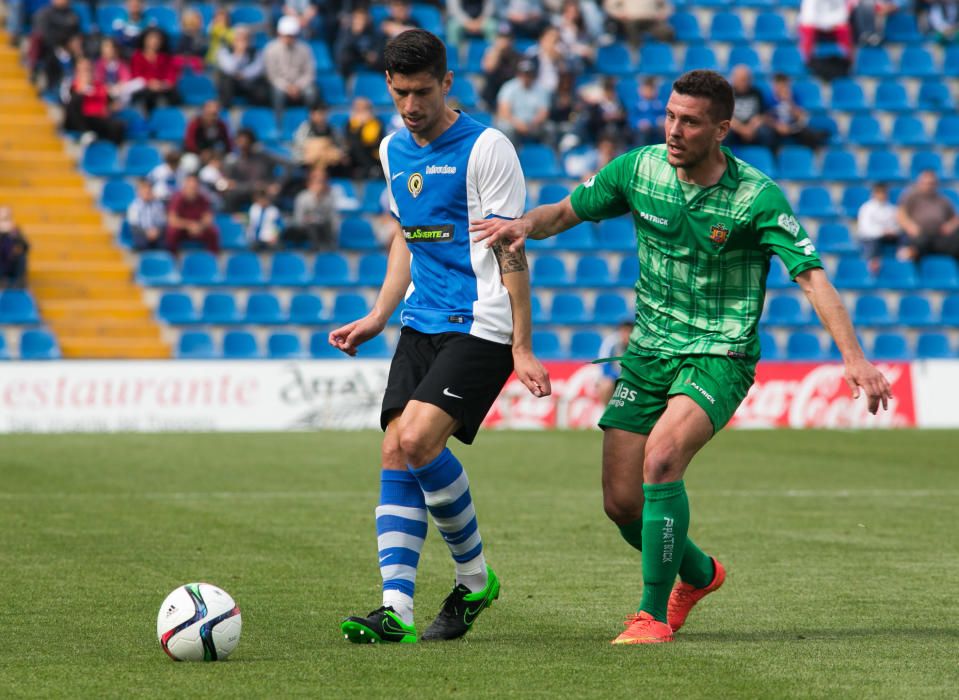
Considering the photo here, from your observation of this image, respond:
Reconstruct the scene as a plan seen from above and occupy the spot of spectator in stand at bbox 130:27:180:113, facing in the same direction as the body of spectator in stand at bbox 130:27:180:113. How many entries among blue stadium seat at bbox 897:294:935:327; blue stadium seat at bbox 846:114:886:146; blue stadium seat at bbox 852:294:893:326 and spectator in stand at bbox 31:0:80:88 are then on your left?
3

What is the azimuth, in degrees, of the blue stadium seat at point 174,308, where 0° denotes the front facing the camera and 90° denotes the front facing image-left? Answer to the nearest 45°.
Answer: approximately 0°

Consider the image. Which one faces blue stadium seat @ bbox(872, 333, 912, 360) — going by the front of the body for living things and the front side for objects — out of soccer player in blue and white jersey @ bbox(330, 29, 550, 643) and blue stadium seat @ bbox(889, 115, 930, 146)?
blue stadium seat @ bbox(889, 115, 930, 146)

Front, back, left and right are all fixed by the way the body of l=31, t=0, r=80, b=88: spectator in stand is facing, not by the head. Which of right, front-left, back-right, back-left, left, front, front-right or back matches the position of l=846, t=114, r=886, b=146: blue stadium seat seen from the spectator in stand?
front-left

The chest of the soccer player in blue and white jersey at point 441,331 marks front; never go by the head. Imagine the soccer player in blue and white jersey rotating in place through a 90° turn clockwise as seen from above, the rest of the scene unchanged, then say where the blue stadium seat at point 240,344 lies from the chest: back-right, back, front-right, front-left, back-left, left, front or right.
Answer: front-right

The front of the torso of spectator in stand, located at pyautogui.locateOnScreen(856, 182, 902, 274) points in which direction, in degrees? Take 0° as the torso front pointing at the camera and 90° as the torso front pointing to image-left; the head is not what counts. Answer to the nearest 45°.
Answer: approximately 0°

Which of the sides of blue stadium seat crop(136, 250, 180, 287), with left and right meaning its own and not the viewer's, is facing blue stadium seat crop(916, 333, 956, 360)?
left
